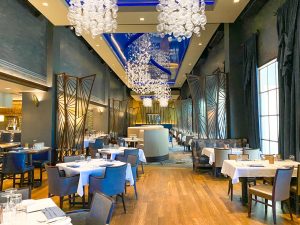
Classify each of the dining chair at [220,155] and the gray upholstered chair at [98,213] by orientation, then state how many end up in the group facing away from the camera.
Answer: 1

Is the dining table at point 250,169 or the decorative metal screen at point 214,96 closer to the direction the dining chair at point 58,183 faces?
the decorative metal screen

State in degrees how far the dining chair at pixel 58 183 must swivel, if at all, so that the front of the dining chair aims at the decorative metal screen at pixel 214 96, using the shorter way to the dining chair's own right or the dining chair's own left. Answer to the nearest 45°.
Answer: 0° — it already faces it
